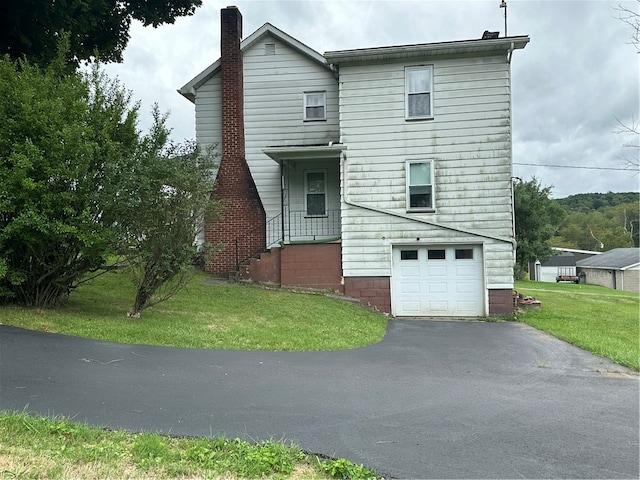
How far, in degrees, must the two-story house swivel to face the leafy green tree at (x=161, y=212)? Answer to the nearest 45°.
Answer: approximately 45° to its right

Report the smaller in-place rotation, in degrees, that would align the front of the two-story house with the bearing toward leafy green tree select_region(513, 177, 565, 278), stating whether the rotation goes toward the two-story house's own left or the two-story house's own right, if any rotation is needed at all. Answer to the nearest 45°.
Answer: approximately 135° to the two-story house's own left

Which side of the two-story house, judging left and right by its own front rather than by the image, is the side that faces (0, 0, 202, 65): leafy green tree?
right

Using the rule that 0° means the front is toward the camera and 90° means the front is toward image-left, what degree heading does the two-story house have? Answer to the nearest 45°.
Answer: approximately 0°

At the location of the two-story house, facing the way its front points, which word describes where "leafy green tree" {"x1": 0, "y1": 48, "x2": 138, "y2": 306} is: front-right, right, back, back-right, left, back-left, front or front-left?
front-right
